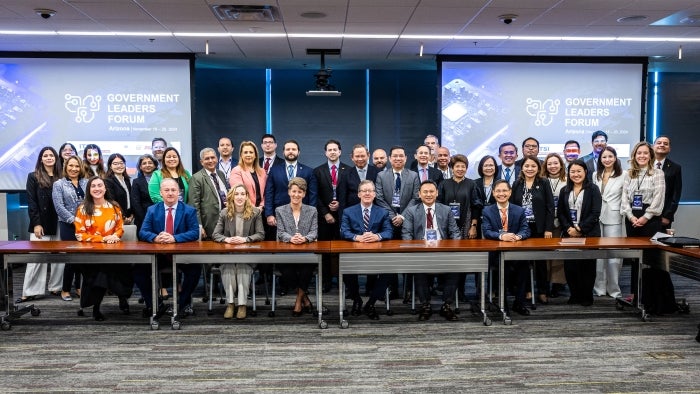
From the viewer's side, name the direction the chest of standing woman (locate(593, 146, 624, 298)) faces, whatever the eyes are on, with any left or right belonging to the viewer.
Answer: facing the viewer and to the left of the viewer

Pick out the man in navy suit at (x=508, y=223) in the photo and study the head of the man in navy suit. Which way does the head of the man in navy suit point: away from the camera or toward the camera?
toward the camera

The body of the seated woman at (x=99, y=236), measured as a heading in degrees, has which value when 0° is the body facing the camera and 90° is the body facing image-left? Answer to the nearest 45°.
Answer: approximately 0°

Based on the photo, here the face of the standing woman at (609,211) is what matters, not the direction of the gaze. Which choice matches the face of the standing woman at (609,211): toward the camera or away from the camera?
toward the camera

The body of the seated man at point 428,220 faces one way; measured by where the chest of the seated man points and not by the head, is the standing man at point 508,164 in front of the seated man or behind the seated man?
behind

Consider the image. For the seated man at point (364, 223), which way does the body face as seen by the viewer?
toward the camera

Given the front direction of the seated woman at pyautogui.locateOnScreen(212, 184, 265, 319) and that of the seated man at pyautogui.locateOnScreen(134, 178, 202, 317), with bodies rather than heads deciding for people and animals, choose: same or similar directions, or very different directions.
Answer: same or similar directions

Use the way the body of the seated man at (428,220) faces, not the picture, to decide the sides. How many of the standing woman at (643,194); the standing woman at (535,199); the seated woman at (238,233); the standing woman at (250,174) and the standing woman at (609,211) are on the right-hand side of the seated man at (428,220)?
2

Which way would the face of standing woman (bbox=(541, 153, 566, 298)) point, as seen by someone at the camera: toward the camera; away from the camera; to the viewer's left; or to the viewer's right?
toward the camera

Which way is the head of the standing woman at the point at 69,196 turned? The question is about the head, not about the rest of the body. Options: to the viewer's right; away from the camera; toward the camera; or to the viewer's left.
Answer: toward the camera

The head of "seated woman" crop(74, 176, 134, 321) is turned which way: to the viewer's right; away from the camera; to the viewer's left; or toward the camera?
toward the camera

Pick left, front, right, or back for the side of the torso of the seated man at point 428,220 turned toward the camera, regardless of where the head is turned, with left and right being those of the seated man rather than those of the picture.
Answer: front

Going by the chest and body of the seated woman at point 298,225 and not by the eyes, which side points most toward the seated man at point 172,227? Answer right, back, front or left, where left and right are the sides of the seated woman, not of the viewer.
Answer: right
